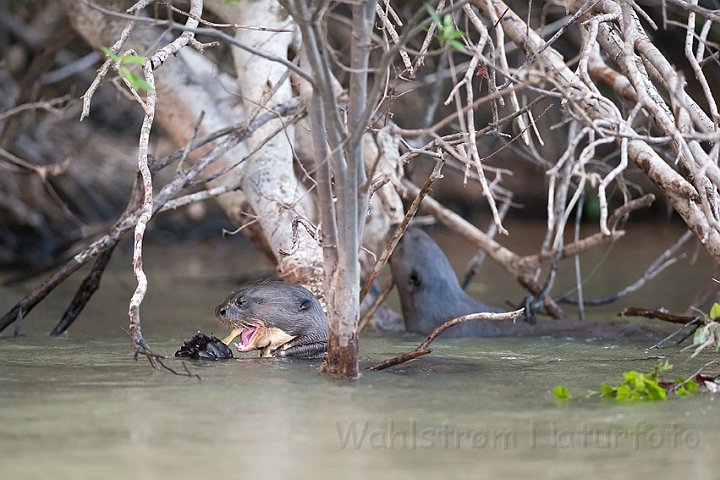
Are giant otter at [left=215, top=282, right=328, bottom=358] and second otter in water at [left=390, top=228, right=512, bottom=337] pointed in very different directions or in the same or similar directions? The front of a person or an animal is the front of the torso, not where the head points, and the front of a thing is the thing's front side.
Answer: same or similar directions

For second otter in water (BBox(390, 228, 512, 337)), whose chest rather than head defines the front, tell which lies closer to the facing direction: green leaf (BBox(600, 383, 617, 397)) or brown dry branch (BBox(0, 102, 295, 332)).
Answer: the brown dry branch

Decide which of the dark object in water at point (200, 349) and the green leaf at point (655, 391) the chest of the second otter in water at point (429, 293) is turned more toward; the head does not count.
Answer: the dark object in water

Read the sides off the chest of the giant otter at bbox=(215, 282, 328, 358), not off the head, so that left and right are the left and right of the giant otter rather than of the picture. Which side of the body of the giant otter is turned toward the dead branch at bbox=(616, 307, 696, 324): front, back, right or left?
back

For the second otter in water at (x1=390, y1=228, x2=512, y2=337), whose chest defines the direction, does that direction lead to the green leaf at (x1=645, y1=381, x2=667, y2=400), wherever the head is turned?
no

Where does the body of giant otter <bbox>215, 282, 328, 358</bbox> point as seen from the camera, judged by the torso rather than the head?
to the viewer's left

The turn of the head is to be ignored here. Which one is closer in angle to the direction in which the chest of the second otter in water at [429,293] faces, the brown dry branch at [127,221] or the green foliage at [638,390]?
the brown dry branch

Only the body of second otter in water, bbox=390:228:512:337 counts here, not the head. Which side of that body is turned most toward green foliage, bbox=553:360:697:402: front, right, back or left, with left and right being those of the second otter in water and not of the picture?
left

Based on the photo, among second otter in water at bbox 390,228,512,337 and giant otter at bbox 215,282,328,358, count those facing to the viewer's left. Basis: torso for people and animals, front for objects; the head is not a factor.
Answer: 2

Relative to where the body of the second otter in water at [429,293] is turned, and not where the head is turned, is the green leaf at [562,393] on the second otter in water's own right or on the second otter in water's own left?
on the second otter in water's own left

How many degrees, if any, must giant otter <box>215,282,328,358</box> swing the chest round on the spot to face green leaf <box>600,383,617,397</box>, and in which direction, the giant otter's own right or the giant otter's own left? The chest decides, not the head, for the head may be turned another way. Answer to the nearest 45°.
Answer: approximately 135° to the giant otter's own left

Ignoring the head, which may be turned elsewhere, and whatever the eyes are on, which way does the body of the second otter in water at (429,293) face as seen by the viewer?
to the viewer's left
